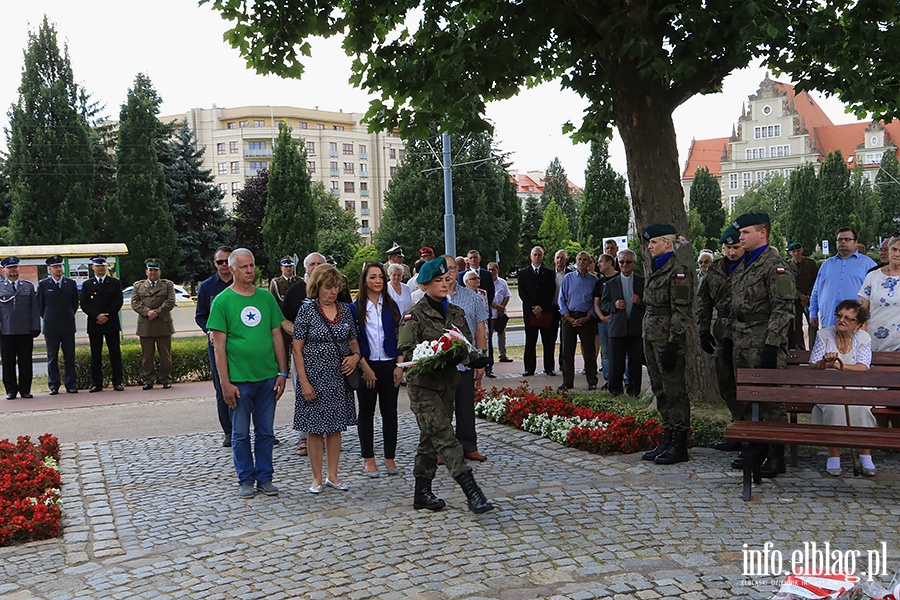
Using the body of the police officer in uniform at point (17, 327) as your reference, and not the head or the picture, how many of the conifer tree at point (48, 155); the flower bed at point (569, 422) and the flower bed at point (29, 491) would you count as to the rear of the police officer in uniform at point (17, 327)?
1

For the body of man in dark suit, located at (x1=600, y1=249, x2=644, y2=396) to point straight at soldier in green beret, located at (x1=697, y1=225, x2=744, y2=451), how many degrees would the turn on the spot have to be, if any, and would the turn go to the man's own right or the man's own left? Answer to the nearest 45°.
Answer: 0° — they already face them

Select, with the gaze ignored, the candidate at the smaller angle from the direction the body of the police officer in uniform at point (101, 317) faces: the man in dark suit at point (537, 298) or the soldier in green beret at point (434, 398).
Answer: the soldier in green beret

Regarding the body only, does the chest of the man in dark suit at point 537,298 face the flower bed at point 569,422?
yes

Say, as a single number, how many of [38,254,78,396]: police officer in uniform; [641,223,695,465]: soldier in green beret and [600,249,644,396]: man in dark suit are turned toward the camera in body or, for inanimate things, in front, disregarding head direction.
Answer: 2

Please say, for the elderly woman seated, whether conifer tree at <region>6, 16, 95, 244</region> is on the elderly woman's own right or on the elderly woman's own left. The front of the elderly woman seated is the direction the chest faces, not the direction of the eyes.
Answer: on the elderly woman's own right

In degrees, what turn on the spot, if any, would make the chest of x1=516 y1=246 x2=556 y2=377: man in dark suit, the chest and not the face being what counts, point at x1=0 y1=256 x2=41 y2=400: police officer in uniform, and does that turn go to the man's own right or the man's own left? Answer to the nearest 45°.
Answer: approximately 90° to the man's own right

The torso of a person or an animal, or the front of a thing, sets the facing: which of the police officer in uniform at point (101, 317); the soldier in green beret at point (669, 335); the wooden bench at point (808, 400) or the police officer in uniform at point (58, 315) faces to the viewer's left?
the soldier in green beret

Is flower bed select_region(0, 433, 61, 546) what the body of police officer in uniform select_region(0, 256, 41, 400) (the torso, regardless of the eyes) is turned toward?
yes

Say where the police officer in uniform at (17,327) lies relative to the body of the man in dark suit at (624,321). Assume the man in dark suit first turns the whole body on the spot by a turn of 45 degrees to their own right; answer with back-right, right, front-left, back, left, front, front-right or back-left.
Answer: front-right

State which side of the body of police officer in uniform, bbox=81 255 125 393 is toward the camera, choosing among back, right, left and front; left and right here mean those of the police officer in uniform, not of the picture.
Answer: front

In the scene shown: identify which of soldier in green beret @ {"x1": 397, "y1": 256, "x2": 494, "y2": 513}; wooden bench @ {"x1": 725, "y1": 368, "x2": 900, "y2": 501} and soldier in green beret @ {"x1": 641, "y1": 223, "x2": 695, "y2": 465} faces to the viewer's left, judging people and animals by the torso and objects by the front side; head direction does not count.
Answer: soldier in green beret @ {"x1": 641, "y1": 223, "x2": 695, "y2": 465}

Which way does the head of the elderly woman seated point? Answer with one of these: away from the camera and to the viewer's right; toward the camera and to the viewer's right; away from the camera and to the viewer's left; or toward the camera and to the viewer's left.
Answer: toward the camera and to the viewer's left

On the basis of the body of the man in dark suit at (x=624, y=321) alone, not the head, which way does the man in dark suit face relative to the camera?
toward the camera

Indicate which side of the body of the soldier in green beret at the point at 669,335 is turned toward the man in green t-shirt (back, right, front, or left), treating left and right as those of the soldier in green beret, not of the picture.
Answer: front

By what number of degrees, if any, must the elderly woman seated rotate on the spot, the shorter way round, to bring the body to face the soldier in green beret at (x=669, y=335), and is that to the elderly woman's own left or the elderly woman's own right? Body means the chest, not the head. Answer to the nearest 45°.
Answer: approximately 90° to the elderly woman's own right

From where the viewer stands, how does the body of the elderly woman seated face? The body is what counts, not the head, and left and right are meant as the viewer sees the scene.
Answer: facing the viewer
